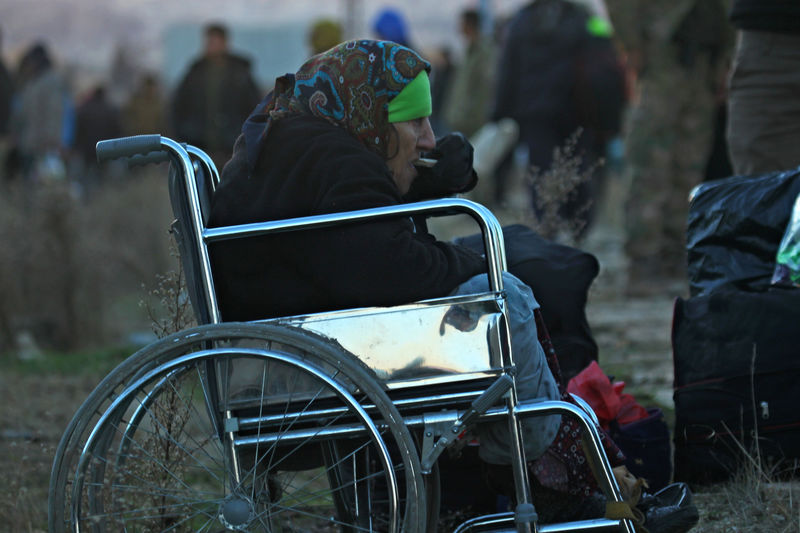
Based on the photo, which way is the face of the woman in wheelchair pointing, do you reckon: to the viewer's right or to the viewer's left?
to the viewer's right

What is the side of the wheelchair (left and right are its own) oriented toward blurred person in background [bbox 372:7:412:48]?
left

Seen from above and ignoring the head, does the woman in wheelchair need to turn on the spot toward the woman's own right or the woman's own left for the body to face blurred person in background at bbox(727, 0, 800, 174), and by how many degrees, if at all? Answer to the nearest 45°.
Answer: approximately 45° to the woman's own left

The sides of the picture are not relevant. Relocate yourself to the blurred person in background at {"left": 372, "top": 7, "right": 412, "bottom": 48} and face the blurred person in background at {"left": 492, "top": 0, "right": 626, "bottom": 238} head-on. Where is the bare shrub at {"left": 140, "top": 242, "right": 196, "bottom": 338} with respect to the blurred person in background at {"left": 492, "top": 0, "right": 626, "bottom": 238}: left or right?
right

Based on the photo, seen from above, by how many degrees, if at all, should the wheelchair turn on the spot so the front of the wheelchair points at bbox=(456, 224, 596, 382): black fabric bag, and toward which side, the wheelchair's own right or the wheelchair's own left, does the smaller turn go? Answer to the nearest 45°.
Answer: approximately 45° to the wheelchair's own left

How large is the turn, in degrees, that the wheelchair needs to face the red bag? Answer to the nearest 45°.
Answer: approximately 45° to its left

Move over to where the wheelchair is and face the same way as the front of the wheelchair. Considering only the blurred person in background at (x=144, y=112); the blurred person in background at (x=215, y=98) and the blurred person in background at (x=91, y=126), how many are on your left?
3

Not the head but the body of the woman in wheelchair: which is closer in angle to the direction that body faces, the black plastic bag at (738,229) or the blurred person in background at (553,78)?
the black plastic bag

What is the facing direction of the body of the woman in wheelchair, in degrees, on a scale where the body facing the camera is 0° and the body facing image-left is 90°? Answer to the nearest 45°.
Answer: approximately 270°

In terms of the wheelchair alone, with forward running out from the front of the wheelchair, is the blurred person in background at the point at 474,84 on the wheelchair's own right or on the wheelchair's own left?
on the wheelchair's own left

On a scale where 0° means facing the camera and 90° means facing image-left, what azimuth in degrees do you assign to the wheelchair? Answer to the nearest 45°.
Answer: approximately 270°

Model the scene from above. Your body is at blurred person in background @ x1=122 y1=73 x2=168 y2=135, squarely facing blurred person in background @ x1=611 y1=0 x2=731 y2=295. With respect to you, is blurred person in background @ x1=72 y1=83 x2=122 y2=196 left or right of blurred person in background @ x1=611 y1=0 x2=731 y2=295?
right
